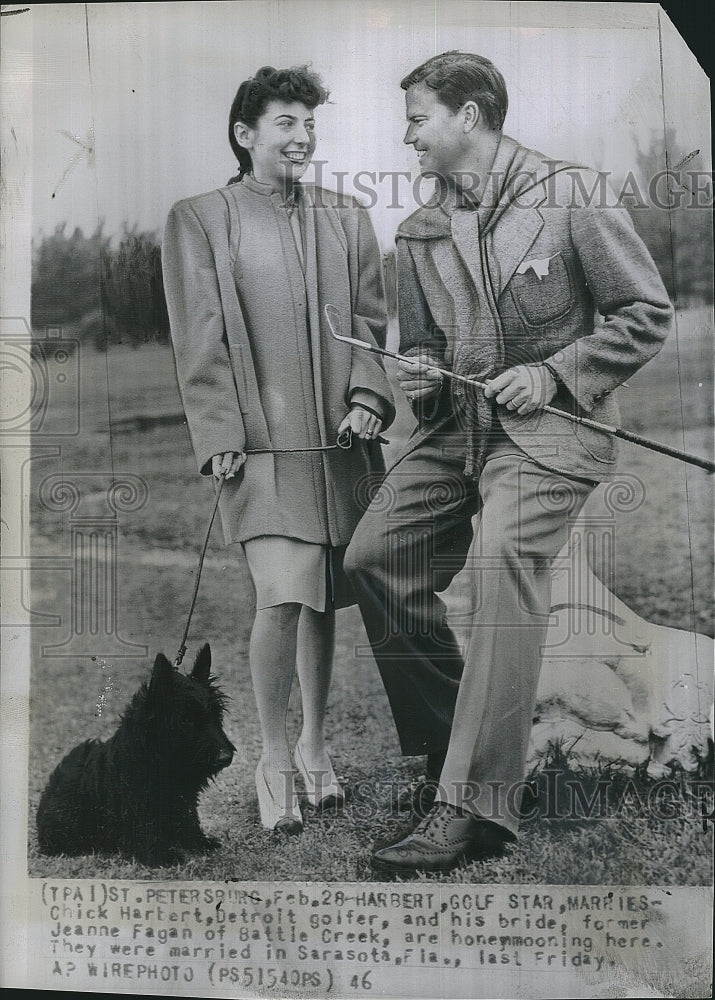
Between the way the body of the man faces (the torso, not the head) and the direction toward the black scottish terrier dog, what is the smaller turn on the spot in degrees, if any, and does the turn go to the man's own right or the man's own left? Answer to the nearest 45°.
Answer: approximately 45° to the man's own right

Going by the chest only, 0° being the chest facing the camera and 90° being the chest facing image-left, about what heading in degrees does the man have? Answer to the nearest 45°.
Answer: approximately 45°
